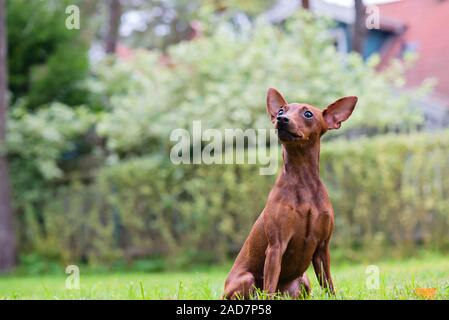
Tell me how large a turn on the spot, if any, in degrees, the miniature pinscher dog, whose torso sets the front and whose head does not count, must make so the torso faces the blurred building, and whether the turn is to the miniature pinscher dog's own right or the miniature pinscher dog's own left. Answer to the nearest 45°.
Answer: approximately 135° to the miniature pinscher dog's own left

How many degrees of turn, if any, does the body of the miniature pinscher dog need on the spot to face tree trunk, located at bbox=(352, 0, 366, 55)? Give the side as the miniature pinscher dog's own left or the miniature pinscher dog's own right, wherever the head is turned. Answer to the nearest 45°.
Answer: approximately 135° to the miniature pinscher dog's own left

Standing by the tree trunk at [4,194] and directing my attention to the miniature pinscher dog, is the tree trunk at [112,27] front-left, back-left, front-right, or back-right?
back-left

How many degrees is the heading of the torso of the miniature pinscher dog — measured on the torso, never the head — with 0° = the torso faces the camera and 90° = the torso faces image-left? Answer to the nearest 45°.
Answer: approximately 315°

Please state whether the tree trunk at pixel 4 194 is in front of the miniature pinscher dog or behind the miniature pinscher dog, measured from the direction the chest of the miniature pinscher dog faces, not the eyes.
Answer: behind
